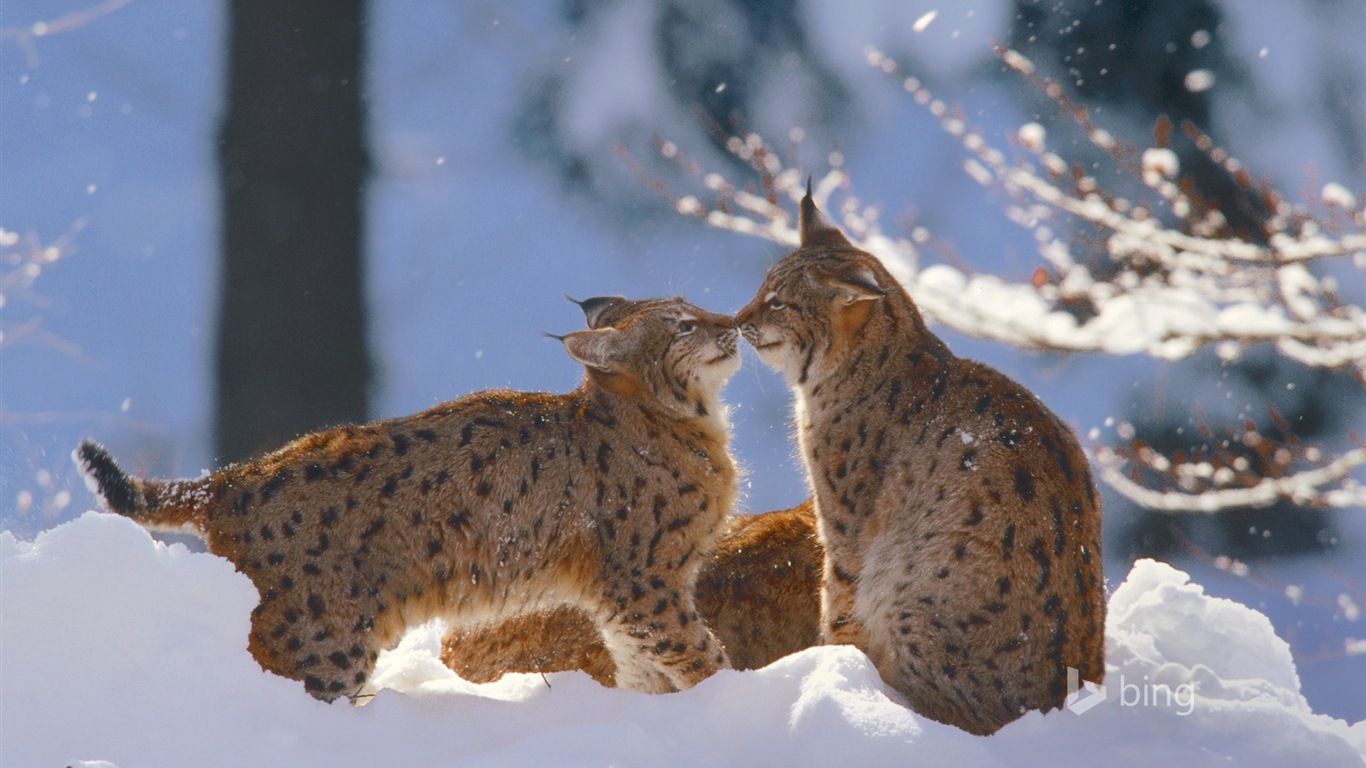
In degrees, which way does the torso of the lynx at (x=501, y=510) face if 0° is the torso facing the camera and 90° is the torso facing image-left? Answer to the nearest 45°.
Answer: approximately 270°

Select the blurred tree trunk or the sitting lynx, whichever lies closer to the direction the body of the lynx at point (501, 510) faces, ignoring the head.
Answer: the sitting lynx

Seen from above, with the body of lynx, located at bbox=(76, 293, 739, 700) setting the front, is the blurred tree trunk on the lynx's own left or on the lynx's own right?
on the lynx's own left

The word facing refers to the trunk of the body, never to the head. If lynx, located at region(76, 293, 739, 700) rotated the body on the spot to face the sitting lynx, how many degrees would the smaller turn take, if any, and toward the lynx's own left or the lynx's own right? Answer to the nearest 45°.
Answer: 0° — it already faces it

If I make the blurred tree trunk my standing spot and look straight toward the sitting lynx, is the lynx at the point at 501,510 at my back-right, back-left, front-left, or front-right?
front-right

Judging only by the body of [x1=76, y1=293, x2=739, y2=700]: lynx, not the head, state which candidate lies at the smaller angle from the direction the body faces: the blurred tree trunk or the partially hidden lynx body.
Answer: the partially hidden lynx body
